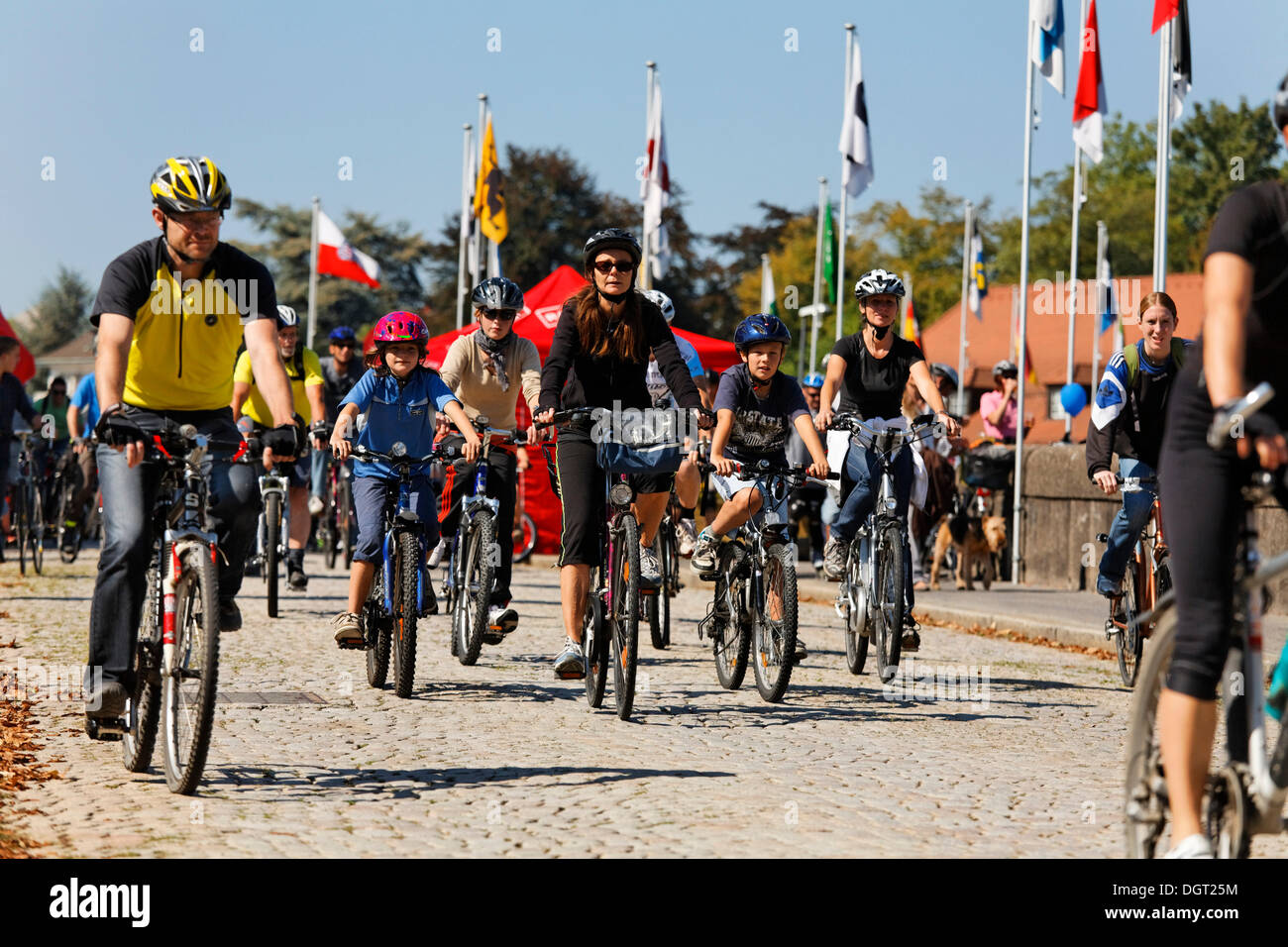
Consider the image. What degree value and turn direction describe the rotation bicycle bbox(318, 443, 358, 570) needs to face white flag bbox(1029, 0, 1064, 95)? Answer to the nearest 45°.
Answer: approximately 90° to its left

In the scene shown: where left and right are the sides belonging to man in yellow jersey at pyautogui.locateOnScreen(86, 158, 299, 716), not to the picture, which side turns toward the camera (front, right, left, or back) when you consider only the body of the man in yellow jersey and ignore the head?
front

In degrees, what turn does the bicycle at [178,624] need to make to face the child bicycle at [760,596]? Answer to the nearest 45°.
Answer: approximately 135° to its left

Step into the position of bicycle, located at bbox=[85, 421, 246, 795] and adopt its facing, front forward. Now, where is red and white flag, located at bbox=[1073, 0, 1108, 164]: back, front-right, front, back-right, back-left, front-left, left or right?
back-left

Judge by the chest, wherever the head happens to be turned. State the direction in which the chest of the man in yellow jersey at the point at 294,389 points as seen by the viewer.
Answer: toward the camera

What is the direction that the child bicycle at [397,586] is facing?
toward the camera

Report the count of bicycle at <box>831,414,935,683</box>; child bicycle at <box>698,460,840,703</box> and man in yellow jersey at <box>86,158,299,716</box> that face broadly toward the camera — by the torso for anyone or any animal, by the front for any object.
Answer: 3

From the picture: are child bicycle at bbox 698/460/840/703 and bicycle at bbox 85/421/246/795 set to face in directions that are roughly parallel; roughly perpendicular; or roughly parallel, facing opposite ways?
roughly parallel

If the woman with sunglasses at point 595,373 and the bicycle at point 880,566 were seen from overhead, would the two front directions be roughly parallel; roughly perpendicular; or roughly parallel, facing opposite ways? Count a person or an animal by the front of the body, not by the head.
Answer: roughly parallel

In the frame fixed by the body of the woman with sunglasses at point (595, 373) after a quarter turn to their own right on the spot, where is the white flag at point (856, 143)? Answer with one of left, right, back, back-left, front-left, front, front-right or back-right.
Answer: right

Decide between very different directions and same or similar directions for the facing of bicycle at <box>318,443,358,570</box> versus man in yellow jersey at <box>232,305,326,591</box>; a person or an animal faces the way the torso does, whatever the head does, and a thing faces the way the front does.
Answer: same or similar directions

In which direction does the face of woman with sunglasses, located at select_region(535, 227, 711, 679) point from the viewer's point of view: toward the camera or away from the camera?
toward the camera

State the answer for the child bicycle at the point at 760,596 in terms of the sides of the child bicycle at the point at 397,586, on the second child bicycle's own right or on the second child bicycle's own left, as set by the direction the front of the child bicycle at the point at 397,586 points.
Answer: on the second child bicycle's own left

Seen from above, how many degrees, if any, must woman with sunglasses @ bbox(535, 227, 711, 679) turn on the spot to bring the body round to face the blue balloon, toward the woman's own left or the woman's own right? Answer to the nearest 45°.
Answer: approximately 135° to the woman's own left

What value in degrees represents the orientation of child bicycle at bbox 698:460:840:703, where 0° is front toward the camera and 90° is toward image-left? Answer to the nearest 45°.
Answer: approximately 0°
